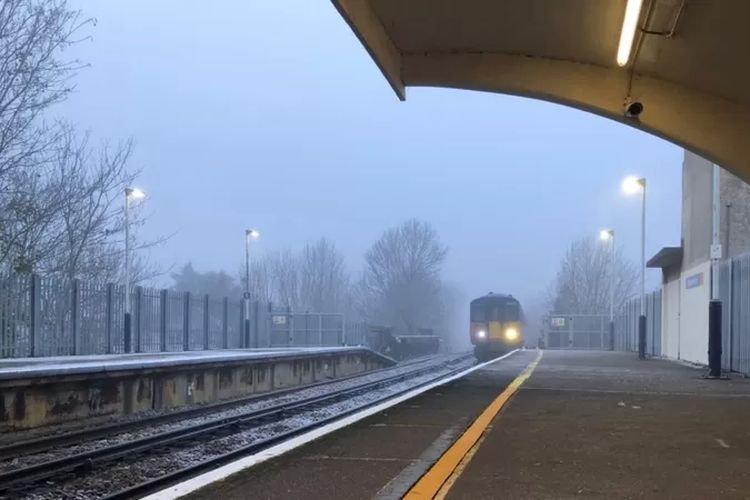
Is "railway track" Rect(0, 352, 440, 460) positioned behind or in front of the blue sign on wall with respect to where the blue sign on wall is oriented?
in front

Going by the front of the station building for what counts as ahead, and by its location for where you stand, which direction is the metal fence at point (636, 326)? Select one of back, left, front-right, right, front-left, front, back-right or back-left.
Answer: back-right

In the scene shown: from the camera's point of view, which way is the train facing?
toward the camera

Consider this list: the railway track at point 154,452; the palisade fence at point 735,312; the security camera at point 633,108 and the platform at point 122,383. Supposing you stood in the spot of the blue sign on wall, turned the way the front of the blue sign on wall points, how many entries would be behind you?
0

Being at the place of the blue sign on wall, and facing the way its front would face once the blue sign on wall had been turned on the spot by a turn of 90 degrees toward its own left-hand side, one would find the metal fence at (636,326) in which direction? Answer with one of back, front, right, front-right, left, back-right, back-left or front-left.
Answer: back-left

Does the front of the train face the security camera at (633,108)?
yes

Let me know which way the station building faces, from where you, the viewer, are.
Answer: facing the viewer and to the left of the viewer

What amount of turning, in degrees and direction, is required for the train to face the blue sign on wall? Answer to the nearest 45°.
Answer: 0° — it already faces it

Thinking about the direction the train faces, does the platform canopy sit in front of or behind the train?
in front

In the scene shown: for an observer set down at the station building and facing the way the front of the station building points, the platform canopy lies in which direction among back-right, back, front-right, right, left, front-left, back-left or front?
front-left

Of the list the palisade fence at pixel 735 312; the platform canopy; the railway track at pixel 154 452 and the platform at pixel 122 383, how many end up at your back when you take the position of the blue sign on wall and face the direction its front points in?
0

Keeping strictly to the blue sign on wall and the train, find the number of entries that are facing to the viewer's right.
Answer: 0
